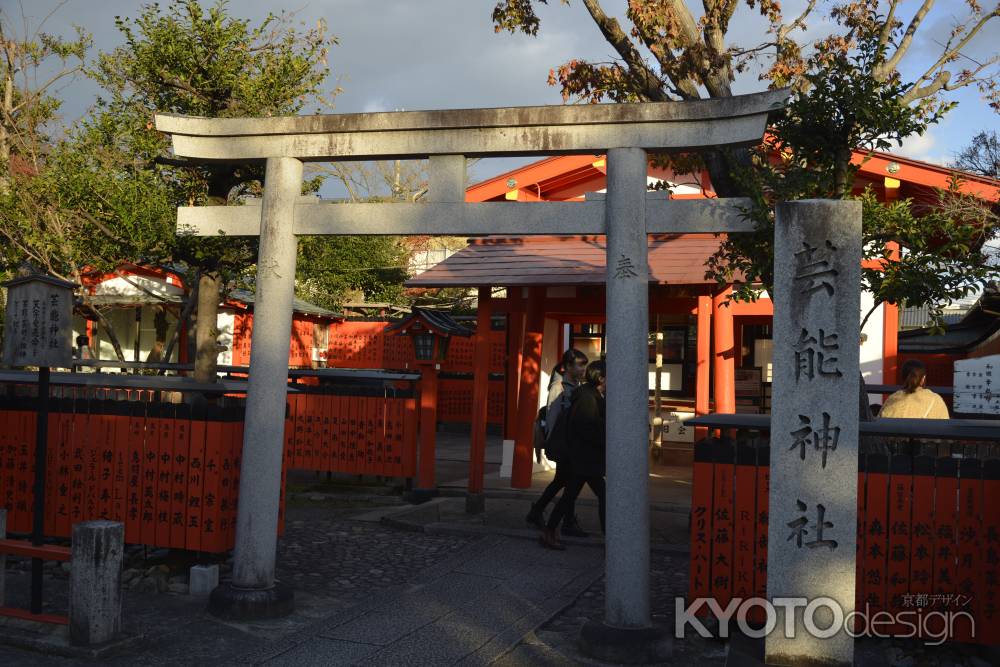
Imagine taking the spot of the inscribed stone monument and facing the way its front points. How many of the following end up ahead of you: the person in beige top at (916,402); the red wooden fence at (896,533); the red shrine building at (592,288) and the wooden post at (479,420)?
0

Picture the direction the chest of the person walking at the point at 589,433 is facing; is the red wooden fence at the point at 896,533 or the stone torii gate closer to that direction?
the red wooden fence

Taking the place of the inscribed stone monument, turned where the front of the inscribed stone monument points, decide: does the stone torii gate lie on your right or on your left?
on your right

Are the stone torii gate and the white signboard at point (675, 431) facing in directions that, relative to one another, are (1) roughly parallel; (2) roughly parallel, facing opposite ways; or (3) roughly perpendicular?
roughly parallel

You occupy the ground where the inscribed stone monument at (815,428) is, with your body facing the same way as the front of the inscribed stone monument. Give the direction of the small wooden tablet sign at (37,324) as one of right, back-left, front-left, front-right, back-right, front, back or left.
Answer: right

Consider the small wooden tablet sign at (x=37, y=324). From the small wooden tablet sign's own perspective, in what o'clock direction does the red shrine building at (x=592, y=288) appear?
The red shrine building is roughly at 8 o'clock from the small wooden tablet sign.

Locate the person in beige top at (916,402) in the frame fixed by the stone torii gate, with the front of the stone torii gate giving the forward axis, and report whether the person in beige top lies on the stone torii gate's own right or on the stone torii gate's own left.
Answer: on the stone torii gate's own left

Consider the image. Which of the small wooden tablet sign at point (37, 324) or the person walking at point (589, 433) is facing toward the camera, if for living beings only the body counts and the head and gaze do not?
the small wooden tablet sign

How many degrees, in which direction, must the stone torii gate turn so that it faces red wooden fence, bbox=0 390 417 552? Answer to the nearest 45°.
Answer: approximately 135° to its right

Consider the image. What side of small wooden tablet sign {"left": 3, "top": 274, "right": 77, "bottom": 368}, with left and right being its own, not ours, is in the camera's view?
front

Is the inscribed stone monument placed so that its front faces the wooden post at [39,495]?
no
